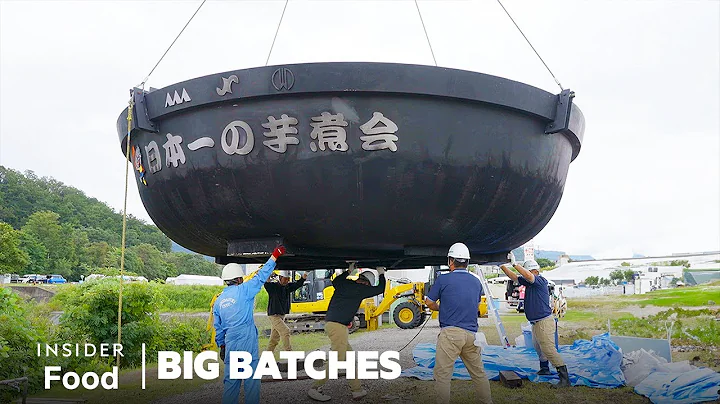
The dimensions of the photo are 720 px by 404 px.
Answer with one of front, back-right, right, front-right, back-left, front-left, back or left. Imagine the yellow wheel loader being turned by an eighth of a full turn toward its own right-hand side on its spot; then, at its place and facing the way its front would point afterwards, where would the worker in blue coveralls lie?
back-left

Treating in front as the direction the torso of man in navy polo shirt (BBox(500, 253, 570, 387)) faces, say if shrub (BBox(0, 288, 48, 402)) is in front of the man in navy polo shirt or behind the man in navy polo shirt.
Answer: in front

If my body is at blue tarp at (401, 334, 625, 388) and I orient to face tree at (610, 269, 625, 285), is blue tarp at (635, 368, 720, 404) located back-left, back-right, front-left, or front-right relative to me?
back-right

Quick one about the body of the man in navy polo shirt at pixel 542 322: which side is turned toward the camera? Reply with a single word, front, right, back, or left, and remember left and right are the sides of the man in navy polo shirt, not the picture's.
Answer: left

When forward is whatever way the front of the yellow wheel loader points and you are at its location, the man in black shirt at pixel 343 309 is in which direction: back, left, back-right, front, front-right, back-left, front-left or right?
left

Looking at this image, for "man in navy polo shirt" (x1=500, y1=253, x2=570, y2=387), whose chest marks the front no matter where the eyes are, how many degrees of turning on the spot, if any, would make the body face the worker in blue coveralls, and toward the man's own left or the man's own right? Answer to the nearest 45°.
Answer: approximately 45° to the man's own left

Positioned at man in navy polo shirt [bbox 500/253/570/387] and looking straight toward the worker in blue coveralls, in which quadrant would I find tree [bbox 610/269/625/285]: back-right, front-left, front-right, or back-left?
back-right

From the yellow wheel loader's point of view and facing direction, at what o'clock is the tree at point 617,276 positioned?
The tree is roughly at 4 o'clock from the yellow wheel loader.

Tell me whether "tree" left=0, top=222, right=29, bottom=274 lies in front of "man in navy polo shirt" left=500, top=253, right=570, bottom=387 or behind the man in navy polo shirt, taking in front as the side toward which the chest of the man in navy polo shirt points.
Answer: in front

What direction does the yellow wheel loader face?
to the viewer's left
